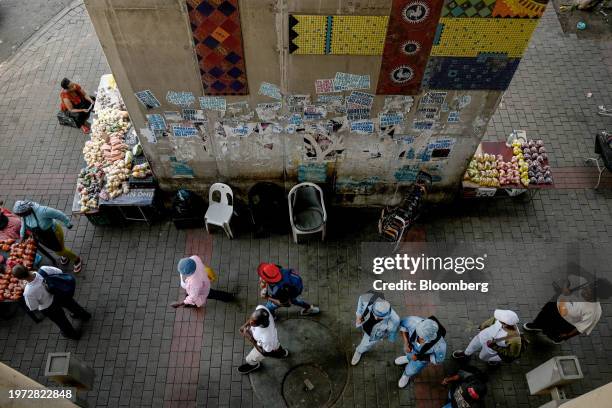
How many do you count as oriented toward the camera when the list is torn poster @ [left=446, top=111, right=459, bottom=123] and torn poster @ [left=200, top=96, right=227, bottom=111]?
2

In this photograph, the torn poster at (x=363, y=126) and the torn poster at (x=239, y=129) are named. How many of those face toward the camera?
2

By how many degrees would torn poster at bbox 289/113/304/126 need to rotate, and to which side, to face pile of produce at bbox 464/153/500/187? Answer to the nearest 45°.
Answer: approximately 135° to its left

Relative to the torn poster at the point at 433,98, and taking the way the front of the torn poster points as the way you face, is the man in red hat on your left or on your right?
on your right

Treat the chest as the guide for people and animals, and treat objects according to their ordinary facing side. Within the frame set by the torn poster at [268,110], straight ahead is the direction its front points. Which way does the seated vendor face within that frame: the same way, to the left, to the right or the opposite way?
to the left

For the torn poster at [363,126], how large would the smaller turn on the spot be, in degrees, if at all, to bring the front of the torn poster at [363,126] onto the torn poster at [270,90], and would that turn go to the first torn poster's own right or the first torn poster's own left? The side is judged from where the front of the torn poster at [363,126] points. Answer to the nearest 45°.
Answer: approximately 45° to the first torn poster's own right
